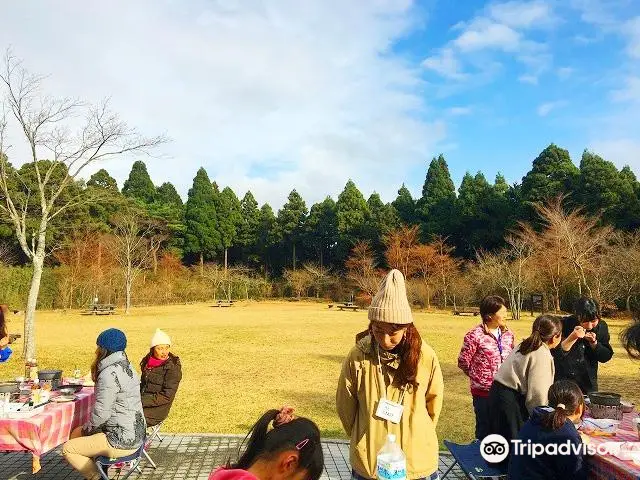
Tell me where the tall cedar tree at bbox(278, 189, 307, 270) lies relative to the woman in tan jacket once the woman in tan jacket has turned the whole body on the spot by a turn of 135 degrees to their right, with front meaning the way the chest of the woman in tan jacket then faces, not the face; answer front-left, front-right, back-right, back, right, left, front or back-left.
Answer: front-right

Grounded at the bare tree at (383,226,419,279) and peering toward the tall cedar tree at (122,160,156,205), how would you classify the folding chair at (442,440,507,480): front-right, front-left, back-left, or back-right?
back-left

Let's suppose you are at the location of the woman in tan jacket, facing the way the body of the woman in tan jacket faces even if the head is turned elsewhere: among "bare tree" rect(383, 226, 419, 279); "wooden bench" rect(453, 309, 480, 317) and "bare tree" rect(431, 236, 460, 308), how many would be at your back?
3

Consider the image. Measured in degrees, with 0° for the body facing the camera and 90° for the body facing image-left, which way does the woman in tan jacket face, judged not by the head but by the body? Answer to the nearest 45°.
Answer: approximately 0°

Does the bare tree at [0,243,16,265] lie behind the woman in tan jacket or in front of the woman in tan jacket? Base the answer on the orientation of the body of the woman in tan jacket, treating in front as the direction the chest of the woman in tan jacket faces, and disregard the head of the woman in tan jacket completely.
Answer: behind

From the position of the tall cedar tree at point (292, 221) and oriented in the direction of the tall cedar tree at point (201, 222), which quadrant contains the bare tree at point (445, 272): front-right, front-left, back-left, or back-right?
back-left

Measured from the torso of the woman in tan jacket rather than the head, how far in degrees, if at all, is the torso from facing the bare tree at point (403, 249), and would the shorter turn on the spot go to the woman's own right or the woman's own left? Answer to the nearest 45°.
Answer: approximately 180°

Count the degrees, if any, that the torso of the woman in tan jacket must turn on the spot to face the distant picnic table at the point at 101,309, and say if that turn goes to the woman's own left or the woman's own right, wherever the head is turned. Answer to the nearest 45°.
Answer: approximately 135° to the woman's own right

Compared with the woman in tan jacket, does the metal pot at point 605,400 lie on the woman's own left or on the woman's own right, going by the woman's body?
on the woman's own left

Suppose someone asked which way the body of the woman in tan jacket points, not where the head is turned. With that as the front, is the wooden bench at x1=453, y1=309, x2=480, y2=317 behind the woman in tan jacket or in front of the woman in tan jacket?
behind

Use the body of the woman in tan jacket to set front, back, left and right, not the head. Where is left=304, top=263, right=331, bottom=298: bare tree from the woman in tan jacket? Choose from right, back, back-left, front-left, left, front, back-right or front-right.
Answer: back

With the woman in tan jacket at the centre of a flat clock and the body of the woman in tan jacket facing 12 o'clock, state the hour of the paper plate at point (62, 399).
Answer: The paper plate is roughly at 4 o'clock from the woman in tan jacket.

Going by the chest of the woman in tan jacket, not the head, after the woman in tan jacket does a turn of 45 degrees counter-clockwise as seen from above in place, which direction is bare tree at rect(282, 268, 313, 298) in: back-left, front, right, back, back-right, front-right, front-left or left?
back-left
